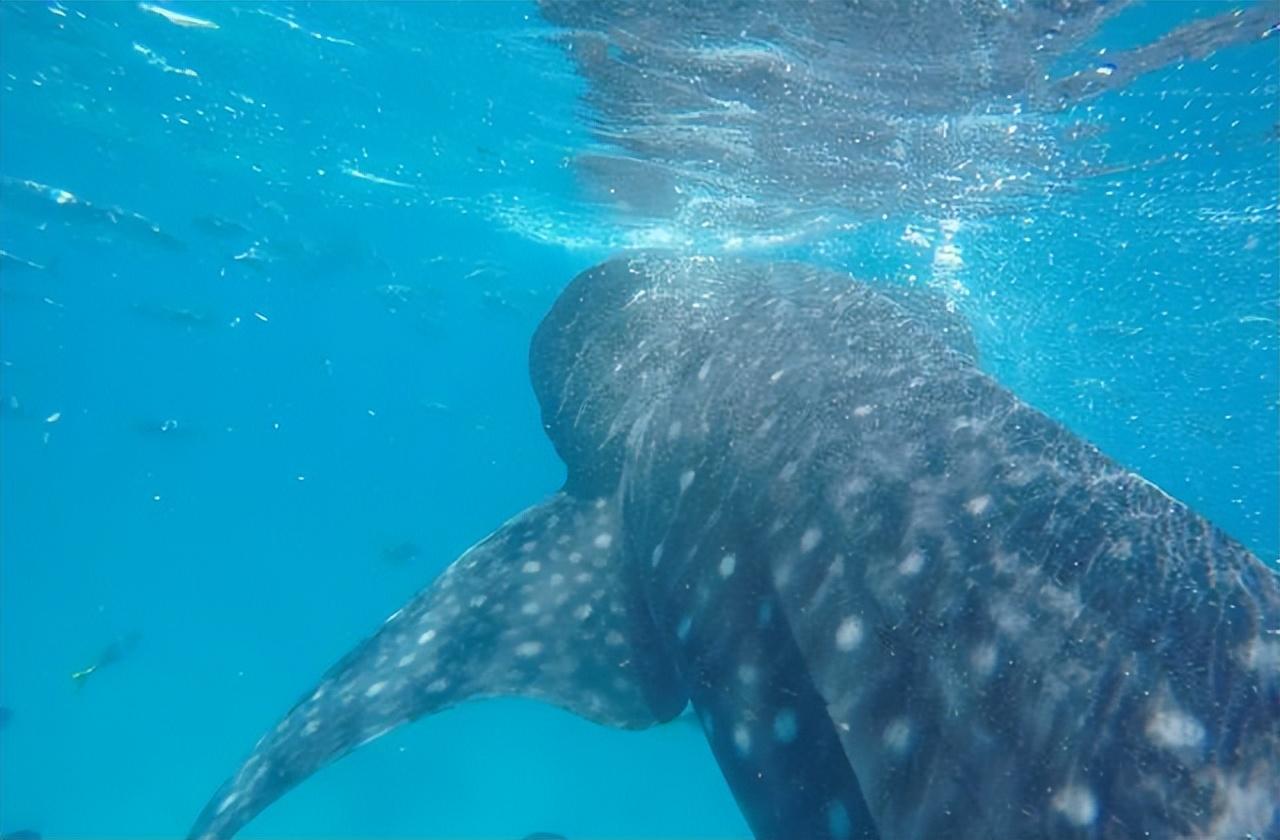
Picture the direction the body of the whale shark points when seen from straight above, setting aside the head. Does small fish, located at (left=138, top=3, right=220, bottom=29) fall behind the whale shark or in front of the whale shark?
in front

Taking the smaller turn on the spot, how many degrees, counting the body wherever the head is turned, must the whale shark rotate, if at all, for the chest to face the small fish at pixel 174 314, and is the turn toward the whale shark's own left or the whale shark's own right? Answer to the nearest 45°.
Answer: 0° — it already faces it

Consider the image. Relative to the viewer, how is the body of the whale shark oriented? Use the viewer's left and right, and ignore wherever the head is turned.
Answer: facing away from the viewer and to the left of the viewer

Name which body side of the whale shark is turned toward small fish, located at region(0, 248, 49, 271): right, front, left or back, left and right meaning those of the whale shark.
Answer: front
